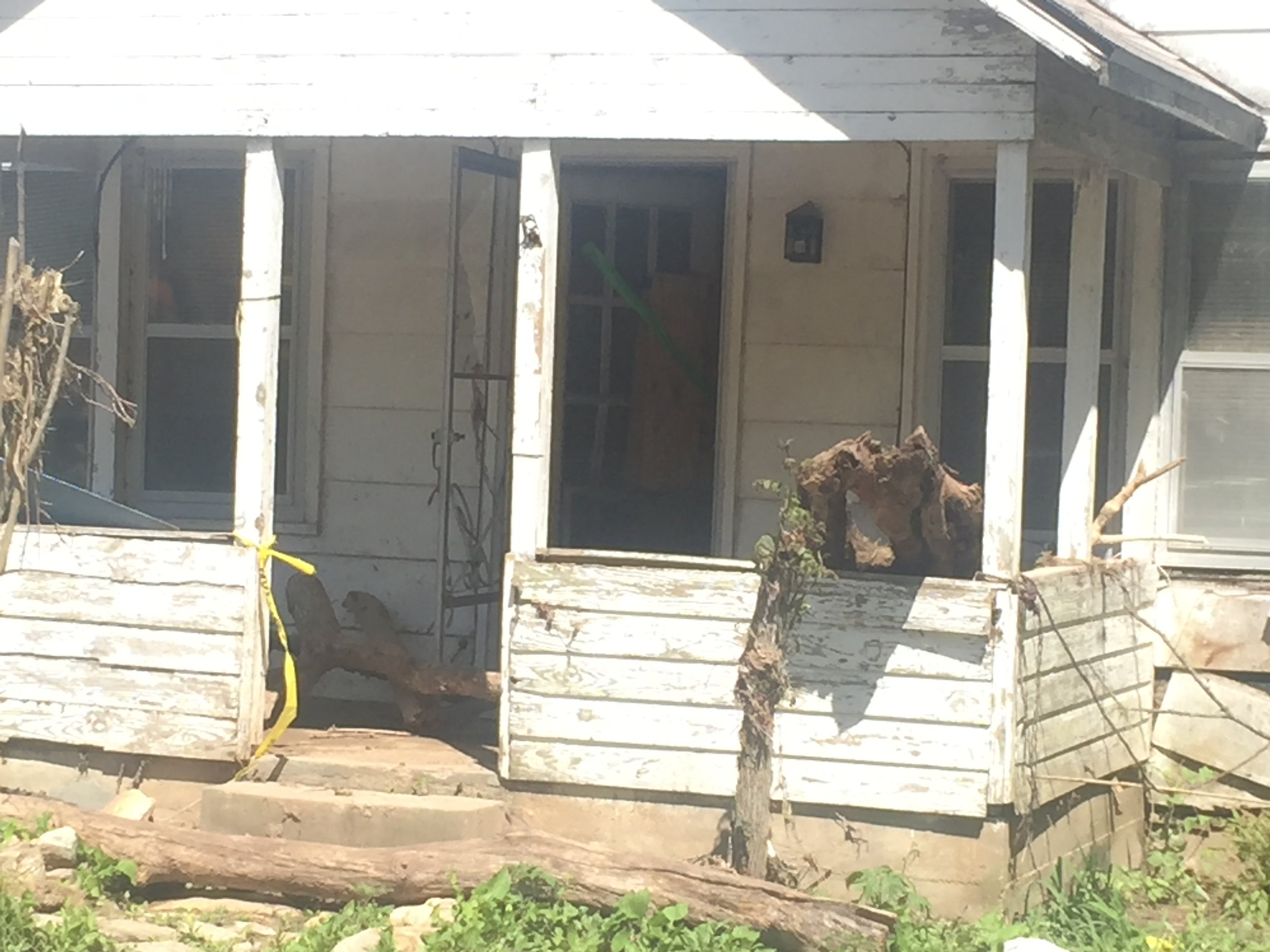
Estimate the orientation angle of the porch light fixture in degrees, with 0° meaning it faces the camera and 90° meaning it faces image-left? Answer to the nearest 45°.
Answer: approximately 0°

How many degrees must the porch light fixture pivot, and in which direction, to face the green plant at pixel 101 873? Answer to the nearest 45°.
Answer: approximately 45° to its right

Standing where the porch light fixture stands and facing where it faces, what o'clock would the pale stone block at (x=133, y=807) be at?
The pale stone block is roughly at 2 o'clock from the porch light fixture.

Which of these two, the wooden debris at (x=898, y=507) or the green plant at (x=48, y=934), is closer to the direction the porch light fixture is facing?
the wooden debris
